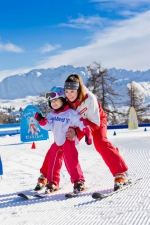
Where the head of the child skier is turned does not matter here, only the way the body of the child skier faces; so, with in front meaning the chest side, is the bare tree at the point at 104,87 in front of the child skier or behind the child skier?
behind

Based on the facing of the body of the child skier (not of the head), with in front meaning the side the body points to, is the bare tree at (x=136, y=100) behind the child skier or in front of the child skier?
behind

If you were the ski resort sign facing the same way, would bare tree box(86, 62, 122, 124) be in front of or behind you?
behind

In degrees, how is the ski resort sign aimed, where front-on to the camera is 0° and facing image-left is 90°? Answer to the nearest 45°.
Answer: approximately 0°

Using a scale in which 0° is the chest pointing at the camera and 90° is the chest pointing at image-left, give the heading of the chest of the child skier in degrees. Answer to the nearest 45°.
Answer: approximately 45°

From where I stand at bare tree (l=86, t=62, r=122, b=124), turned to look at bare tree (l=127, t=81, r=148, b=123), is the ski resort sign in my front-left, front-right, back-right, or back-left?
back-right

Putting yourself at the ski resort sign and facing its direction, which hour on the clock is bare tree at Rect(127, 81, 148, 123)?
The bare tree is roughly at 7 o'clock from the ski resort sign.
